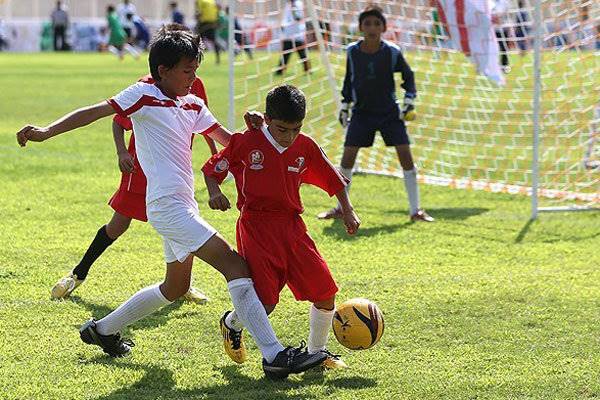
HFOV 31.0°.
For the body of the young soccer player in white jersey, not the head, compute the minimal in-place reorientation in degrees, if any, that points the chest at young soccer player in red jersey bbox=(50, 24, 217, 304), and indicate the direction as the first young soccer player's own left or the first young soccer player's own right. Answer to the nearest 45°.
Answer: approximately 135° to the first young soccer player's own left

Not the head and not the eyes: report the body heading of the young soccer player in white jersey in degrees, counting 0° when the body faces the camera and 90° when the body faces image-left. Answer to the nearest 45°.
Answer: approximately 315°

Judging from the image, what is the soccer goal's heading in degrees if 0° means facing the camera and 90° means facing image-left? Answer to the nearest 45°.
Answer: approximately 45°

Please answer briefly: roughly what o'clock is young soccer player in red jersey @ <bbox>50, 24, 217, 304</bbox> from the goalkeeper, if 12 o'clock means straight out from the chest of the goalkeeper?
The young soccer player in red jersey is roughly at 1 o'clock from the goalkeeper.

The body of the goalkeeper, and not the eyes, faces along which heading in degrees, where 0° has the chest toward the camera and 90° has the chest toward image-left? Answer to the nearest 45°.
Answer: approximately 0°

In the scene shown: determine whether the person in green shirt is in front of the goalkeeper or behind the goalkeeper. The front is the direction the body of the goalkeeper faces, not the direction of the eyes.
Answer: behind

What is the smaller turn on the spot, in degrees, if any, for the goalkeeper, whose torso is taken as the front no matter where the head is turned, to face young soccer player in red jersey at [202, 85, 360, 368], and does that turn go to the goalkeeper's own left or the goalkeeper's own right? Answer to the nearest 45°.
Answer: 0° — they already face them
